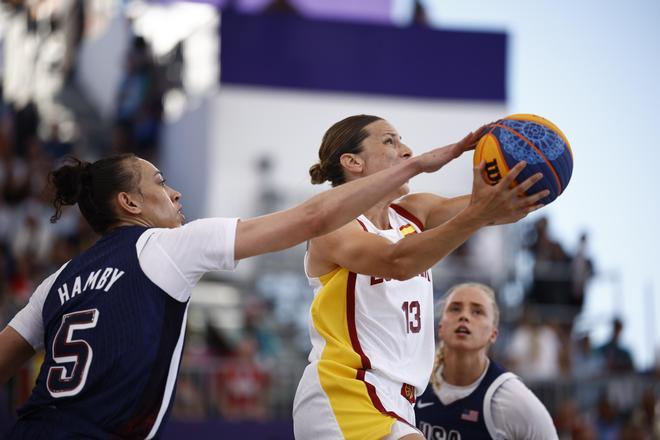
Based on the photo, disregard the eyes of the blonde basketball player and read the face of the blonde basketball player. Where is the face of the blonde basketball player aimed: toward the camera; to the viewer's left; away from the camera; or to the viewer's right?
toward the camera

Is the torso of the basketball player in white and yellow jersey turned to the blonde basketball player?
no

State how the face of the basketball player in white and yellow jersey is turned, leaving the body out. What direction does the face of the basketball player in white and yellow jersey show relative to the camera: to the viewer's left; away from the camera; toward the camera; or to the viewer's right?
to the viewer's right

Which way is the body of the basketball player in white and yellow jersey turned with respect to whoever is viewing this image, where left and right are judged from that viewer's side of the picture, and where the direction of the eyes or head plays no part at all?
facing the viewer and to the right of the viewer
